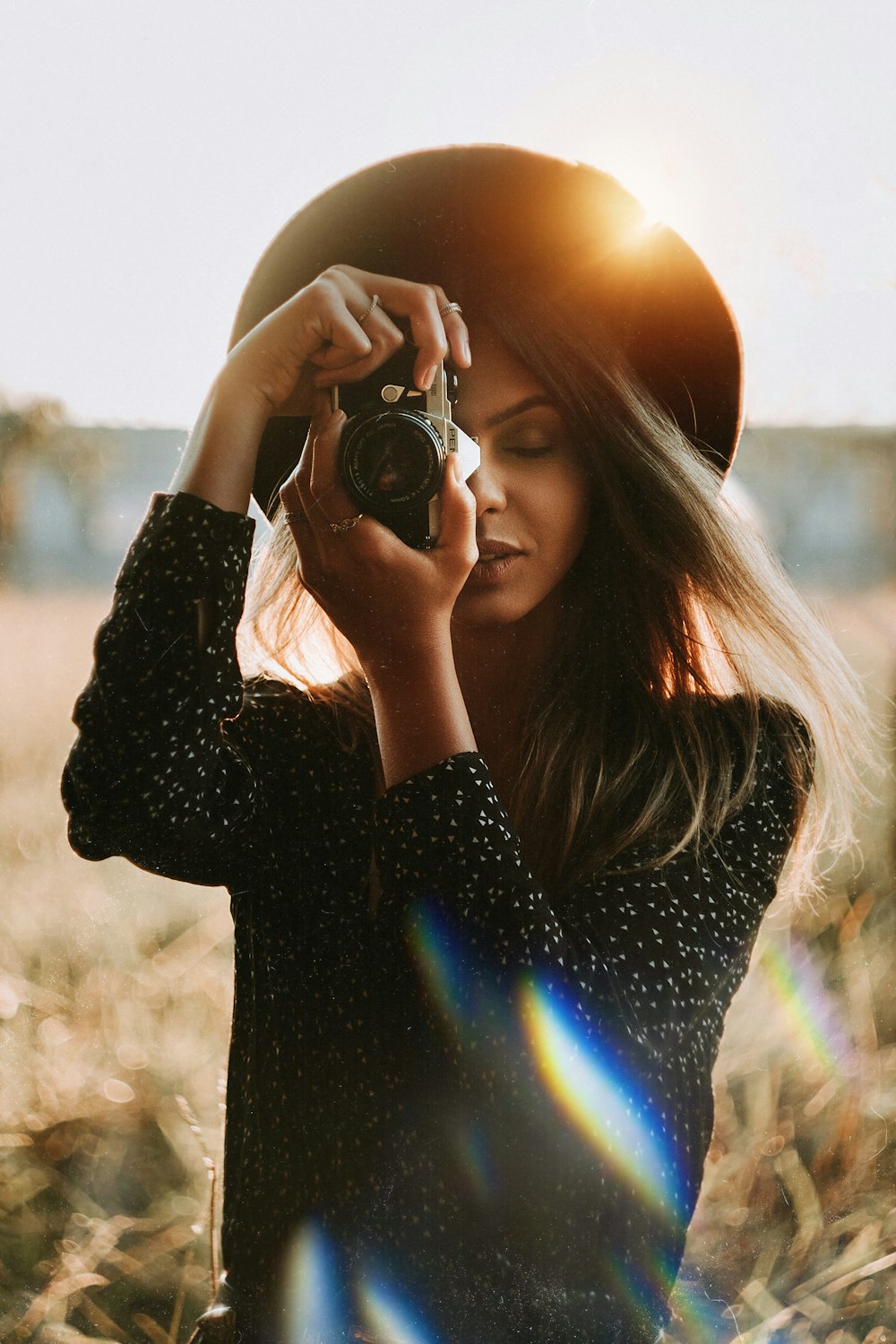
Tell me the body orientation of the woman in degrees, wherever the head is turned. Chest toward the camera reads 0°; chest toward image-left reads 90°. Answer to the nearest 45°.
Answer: approximately 0°
